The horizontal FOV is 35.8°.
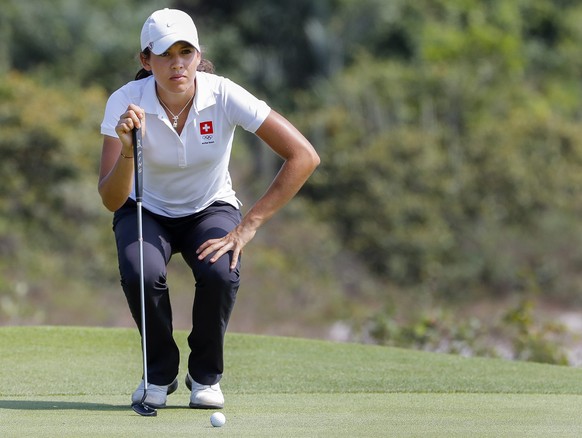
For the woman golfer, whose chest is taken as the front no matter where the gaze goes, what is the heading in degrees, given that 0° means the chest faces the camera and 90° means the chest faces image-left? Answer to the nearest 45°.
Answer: approximately 0°

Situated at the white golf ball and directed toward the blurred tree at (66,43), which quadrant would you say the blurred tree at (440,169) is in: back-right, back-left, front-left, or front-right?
front-right

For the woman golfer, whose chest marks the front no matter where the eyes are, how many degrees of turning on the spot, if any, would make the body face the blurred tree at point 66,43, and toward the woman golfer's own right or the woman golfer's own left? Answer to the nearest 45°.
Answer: approximately 180°

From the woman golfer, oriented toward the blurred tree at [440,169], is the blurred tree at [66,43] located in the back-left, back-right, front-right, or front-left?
front-left

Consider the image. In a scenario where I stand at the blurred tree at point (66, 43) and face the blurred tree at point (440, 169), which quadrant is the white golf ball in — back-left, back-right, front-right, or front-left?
front-right

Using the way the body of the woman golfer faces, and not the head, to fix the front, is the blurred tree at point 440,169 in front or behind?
behind
